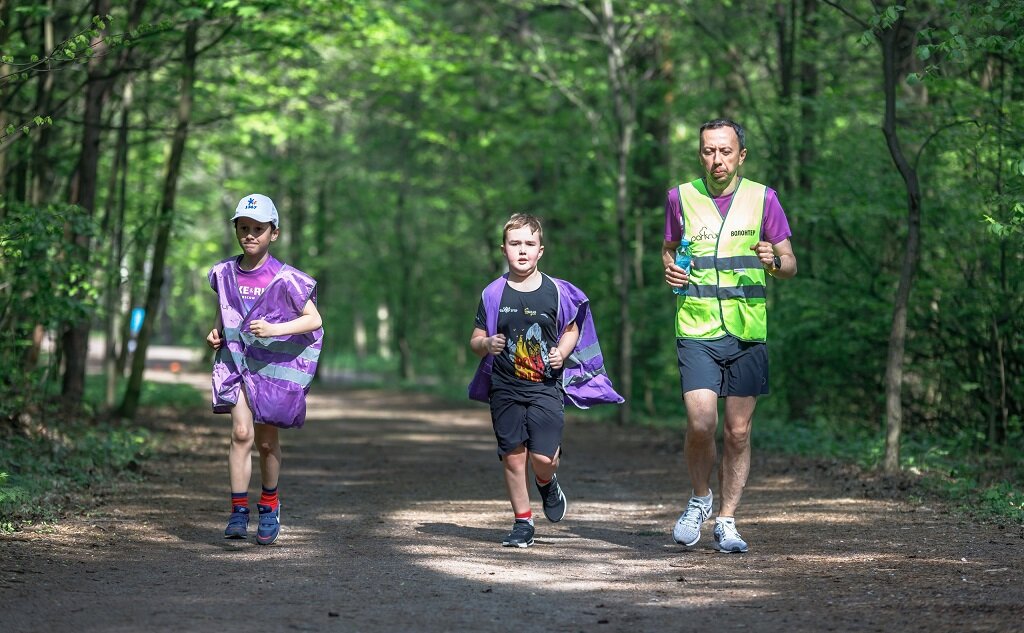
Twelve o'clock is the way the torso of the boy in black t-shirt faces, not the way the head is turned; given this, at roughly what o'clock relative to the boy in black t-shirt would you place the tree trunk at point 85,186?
The tree trunk is roughly at 5 o'clock from the boy in black t-shirt.

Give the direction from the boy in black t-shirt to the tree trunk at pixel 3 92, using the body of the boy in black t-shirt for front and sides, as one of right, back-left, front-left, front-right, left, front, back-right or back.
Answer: back-right

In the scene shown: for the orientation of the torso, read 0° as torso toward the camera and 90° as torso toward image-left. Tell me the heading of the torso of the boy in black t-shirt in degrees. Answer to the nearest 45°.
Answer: approximately 0°

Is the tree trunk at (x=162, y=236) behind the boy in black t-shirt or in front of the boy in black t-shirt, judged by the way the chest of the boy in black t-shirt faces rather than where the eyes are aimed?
behind

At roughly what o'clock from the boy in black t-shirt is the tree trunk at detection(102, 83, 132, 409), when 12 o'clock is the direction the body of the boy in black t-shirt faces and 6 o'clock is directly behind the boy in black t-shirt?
The tree trunk is roughly at 5 o'clock from the boy in black t-shirt.

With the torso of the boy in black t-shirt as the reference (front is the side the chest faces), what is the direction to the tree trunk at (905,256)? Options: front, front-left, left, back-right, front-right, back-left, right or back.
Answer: back-left

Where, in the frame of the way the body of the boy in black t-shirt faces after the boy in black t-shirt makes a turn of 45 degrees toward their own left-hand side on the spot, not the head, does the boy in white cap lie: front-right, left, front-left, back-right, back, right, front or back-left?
back-right
